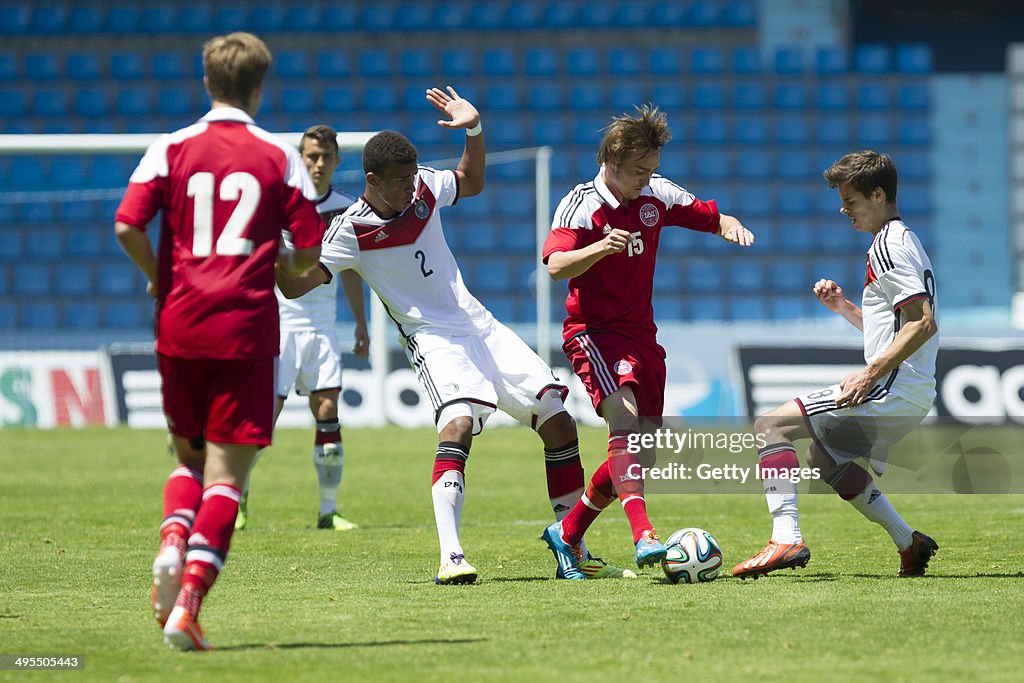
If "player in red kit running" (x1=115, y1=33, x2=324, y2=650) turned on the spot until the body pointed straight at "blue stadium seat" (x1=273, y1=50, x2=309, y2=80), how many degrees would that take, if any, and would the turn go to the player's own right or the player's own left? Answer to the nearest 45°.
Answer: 0° — they already face it

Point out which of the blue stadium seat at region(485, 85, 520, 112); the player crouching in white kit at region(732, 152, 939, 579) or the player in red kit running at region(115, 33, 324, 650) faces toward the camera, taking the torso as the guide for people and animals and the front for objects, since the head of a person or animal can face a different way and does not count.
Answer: the blue stadium seat

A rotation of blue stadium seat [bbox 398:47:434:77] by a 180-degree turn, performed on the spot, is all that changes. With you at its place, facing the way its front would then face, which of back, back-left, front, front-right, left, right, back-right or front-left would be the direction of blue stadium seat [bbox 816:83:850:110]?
right

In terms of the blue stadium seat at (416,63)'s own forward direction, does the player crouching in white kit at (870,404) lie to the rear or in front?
in front

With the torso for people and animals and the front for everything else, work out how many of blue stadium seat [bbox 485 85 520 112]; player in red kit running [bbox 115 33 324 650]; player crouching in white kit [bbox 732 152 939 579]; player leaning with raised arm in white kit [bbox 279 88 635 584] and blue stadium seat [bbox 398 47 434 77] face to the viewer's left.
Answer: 1

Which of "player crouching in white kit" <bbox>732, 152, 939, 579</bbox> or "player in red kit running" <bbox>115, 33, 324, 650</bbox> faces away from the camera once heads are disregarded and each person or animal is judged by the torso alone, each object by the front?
the player in red kit running

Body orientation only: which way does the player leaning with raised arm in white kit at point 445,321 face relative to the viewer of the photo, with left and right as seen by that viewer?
facing the viewer and to the right of the viewer

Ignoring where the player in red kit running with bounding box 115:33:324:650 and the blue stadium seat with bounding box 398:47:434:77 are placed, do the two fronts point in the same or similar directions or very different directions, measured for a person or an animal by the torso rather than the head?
very different directions

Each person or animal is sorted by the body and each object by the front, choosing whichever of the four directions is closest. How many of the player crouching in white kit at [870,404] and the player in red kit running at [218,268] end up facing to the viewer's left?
1

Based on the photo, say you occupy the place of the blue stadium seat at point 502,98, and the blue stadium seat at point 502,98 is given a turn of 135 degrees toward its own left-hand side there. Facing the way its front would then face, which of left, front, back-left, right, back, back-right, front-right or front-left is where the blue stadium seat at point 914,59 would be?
front-right

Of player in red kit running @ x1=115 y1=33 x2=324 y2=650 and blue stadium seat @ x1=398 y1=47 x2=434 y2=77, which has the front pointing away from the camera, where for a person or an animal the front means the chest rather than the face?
the player in red kit running

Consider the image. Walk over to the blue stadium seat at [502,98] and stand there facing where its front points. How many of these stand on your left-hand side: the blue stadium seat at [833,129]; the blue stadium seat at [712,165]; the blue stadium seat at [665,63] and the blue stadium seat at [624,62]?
4

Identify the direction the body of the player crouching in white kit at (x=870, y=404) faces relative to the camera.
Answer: to the viewer's left

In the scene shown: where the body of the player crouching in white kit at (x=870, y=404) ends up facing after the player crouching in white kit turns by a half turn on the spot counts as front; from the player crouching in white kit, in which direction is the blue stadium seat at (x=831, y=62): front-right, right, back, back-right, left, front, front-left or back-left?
left

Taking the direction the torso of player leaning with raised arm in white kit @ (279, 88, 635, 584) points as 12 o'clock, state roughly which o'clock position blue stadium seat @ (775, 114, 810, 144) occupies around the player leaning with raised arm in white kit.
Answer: The blue stadium seat is roughly at 8 o'clock from the player leaning with raised arm in white kit.

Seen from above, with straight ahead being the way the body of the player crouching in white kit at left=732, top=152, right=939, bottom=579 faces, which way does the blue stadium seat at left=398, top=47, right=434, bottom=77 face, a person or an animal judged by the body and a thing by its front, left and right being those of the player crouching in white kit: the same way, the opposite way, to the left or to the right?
to the left

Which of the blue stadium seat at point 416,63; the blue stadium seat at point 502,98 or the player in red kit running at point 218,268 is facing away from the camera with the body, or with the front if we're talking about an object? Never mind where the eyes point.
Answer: the player in red kit running

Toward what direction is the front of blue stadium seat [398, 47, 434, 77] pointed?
toward the camera
